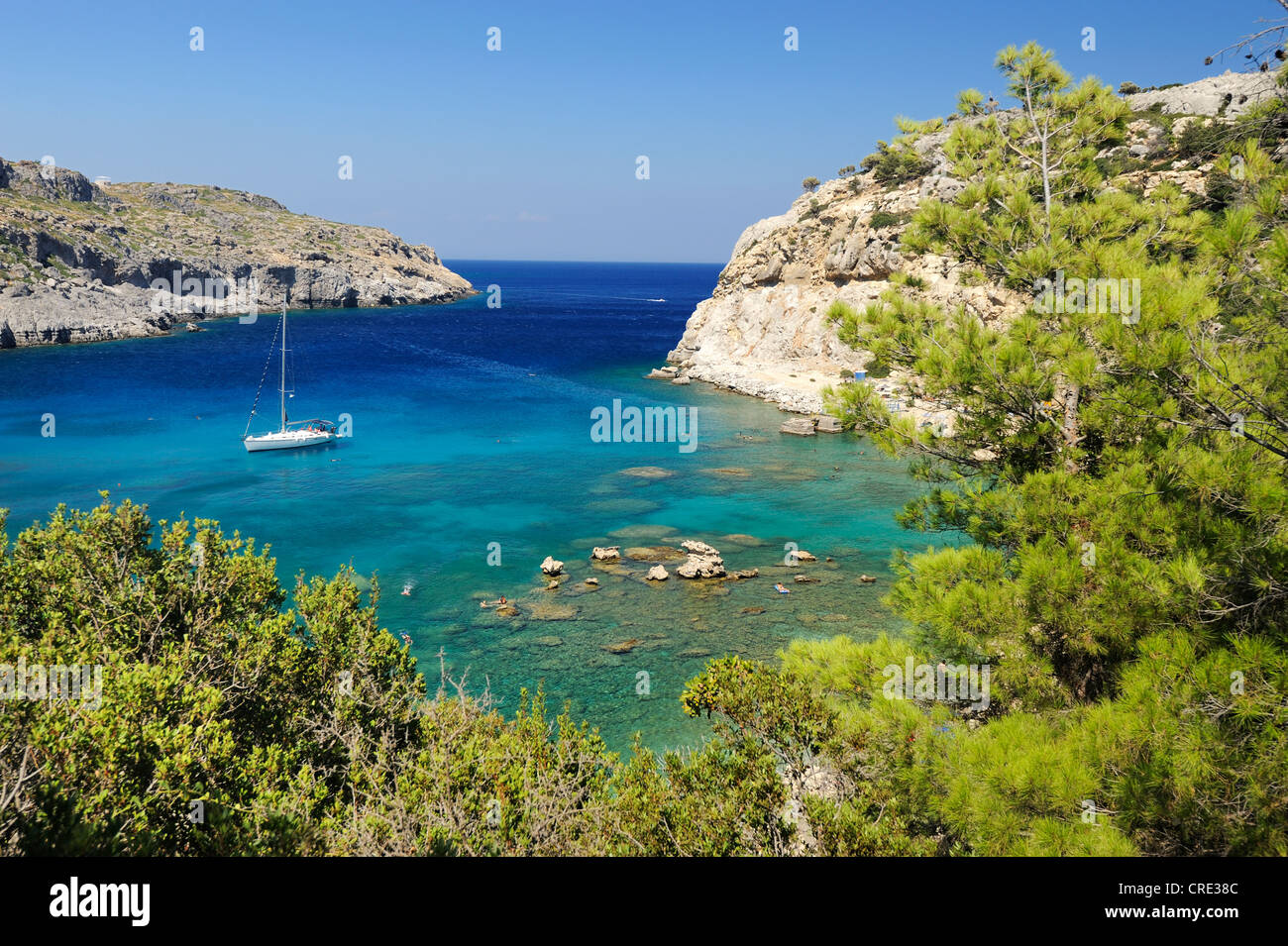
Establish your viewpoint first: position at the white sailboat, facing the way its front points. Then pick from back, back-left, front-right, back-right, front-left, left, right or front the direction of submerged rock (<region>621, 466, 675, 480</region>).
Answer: back-left

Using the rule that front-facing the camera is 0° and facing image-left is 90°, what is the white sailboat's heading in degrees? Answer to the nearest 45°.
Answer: approximately 90°
